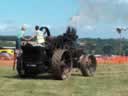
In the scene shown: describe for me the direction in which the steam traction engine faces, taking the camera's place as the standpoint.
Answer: facing away from the viewer and to the right of the viewer
